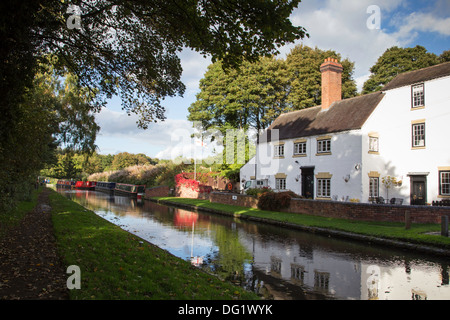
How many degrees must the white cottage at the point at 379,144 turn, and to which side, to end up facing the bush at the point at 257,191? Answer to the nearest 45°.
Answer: approximately 45° to its right

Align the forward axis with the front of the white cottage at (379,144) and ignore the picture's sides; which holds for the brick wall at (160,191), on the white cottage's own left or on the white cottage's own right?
on the white cottage's own right

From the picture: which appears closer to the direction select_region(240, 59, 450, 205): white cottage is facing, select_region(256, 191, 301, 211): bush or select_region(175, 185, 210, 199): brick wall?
the bush

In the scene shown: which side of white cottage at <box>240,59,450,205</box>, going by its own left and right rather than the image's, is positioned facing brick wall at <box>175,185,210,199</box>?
right

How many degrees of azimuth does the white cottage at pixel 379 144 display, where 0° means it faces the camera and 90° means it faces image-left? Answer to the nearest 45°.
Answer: approximately 45°

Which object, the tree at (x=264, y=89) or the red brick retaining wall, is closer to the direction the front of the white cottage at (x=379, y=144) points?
the red brick retaining wall

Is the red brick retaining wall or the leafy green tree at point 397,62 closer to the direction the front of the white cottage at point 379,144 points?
the red brick retaining wall
